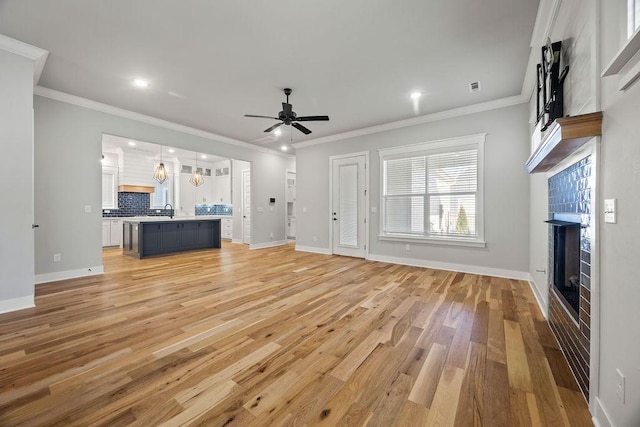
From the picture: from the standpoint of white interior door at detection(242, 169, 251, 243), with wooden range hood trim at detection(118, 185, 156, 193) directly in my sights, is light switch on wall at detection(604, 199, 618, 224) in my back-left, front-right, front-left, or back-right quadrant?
back-left

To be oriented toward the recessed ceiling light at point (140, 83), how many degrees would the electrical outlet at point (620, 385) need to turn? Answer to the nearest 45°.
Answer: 0° — it already faces it

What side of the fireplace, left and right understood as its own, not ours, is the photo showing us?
left

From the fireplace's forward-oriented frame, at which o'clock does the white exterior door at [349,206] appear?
The white exterior door is roughly at 1 o'clock from the fireplace.

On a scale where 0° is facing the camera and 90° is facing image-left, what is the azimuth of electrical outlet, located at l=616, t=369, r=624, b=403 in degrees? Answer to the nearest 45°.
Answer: approximately 90°

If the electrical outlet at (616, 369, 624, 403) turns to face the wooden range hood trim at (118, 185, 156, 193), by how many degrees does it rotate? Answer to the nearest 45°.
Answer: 0° — it already faces it

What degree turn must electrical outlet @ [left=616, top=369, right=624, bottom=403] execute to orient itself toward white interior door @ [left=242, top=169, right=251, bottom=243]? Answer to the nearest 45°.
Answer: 0° — it already faces it
